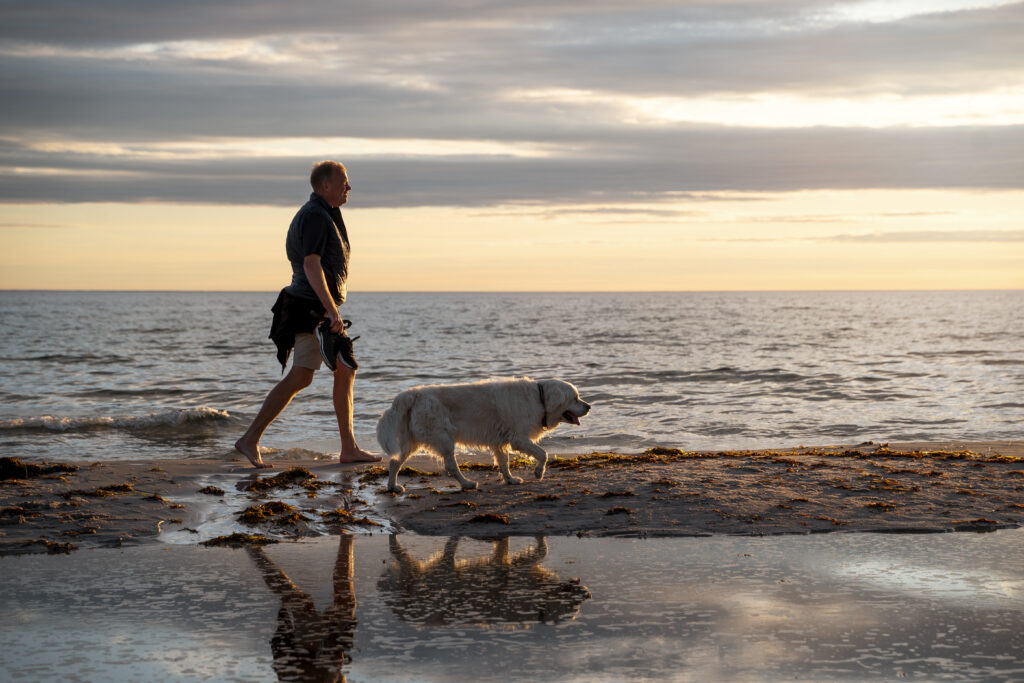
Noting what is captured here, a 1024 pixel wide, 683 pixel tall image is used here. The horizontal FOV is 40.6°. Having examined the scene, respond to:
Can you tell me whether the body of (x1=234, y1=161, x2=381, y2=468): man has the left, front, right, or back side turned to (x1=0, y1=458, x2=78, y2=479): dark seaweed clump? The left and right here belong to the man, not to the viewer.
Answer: back

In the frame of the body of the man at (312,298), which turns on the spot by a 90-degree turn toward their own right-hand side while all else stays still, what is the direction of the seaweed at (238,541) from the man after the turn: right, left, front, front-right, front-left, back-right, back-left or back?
front

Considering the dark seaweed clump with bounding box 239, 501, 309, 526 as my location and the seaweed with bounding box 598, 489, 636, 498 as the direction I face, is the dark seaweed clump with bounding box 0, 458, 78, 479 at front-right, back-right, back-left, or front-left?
back-left

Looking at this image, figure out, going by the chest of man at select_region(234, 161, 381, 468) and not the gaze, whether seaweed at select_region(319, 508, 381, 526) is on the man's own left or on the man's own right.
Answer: on the man's own right

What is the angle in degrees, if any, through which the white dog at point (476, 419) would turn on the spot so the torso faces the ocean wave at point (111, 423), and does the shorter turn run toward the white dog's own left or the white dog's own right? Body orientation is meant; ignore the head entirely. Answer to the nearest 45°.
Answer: approximately 135° to the white dog's own left

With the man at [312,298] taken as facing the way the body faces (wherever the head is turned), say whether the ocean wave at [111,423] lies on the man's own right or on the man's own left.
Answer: on the man's own left

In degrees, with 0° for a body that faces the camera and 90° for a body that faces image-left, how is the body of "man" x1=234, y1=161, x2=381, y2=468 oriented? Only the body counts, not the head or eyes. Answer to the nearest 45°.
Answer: approximately 270°

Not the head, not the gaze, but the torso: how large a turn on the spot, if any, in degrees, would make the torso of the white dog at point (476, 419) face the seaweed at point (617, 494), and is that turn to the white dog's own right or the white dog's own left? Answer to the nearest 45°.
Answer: approximately 45° to the white dog's own right

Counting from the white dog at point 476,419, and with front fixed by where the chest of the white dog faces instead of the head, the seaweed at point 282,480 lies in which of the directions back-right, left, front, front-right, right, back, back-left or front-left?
back

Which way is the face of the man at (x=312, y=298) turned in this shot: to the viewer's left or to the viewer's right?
to the viewer's right

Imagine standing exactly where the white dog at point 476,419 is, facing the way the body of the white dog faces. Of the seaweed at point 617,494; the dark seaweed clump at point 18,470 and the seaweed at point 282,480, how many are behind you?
2

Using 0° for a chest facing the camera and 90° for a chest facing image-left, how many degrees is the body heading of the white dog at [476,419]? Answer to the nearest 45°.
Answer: approximately 270°

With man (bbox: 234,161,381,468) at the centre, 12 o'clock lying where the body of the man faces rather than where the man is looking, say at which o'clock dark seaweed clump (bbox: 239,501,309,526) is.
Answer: The dark seaweed clump is roughly at 3 o'clock from the man.

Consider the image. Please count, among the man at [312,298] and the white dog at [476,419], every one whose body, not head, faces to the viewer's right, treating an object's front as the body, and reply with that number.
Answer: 2

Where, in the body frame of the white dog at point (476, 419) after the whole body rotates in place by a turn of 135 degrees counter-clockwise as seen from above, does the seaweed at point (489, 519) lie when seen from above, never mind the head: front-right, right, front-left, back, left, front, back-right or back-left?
back-left

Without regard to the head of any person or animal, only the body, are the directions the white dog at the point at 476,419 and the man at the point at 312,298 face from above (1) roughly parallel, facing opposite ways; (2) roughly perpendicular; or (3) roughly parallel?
roughly parallel
